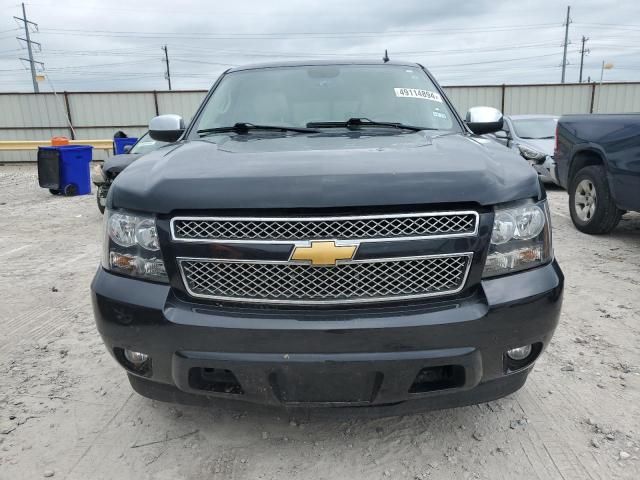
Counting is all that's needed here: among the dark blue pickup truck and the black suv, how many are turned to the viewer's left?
0

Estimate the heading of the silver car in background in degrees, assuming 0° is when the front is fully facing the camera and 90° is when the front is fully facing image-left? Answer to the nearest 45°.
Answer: approximately 315°

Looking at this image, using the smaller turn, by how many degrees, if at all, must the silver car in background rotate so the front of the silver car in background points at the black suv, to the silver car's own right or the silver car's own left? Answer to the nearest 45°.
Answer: approximately 45° to the silver car's own right

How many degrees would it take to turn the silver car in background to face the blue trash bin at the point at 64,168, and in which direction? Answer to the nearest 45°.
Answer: approximately 135° to its right

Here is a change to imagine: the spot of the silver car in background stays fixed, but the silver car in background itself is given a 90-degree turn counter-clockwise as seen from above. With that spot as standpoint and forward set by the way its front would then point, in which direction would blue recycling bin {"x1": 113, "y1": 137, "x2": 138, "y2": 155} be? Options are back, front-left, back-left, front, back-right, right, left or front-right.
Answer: back-left

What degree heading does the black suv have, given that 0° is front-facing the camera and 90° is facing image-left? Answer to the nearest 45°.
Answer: approximately 0°

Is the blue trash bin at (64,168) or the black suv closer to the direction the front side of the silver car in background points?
the black suv
